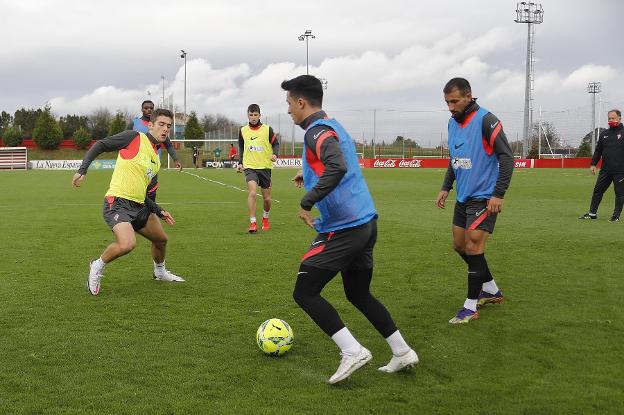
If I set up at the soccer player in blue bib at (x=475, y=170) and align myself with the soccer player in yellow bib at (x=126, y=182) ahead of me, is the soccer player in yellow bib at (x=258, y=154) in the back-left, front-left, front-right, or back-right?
front-right

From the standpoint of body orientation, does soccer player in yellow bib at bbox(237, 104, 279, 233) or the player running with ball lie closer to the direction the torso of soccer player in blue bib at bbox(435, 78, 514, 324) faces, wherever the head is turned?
the player running with ball

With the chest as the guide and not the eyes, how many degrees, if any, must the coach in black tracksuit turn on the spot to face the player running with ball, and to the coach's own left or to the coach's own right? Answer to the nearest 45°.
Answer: approximately 45° to the coach's own left

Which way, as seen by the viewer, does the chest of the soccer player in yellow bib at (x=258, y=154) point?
toward the camera

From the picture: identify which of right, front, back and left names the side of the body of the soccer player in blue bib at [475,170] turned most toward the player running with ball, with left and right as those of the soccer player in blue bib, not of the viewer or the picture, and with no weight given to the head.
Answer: front

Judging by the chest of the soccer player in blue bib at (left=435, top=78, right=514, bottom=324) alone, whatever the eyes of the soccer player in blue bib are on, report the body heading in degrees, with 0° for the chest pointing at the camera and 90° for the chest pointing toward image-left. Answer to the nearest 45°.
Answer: approximately 45°

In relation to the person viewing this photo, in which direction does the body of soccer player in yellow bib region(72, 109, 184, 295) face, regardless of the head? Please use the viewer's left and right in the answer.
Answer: facing the viewer and to the right of the viewer

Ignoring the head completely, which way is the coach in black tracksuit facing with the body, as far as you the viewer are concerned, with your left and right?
facing the viewer and to the left of the viewer

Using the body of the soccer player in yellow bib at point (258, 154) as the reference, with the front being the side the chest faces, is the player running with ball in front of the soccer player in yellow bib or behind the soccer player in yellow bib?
in front

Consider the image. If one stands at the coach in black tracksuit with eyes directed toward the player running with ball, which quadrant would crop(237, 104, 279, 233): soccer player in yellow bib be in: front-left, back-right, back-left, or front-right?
front-right

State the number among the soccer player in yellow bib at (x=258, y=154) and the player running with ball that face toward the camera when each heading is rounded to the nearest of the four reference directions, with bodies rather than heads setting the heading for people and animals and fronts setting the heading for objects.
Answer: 1

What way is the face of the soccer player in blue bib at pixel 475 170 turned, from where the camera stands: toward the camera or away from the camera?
toward the camera

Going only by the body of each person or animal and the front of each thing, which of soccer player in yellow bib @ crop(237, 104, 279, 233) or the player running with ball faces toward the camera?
the soccer player in yellow bib
